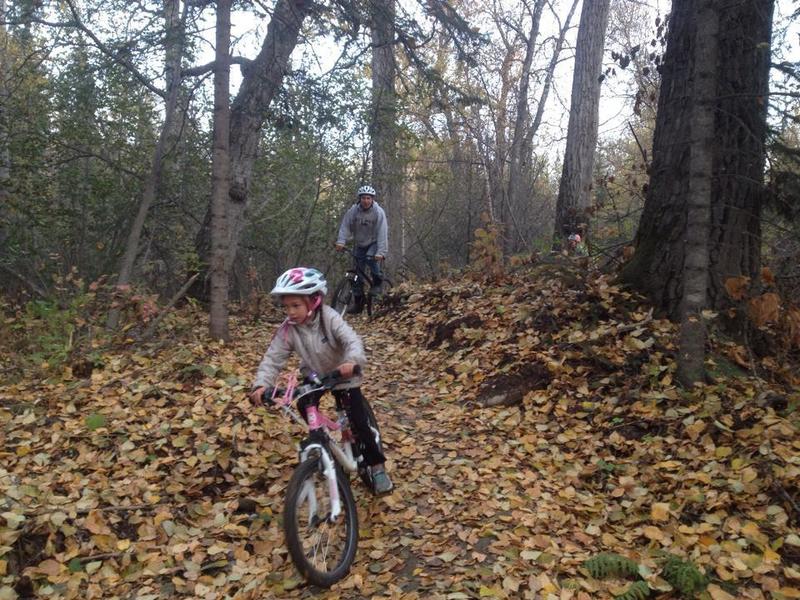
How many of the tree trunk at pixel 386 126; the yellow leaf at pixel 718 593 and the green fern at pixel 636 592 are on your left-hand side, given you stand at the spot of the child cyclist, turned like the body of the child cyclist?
2

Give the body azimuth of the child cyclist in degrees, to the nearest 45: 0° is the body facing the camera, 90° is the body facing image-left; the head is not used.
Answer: approximately 45°

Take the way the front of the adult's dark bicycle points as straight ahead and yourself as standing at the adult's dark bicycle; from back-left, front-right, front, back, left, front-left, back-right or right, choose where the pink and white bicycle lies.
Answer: front-left

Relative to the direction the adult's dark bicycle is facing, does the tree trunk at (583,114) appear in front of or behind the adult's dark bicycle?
behind

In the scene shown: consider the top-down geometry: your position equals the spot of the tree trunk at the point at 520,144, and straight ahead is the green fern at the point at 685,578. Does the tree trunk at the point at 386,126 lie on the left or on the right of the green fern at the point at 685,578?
right

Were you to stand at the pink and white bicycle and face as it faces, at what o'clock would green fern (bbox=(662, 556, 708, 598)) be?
The green fern is roughly at 8 o'clock from the pink and white bicycle.

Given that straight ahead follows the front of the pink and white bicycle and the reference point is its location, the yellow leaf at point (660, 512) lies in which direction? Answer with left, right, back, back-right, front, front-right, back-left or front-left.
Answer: back-left
